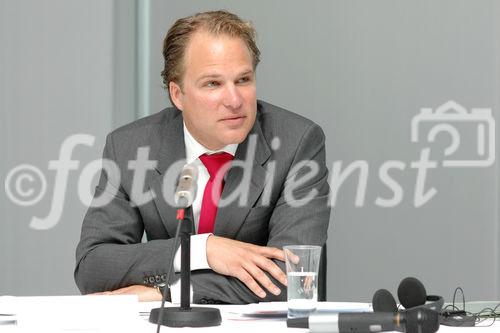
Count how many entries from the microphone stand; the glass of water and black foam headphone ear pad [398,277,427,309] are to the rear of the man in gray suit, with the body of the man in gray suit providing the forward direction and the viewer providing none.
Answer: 0

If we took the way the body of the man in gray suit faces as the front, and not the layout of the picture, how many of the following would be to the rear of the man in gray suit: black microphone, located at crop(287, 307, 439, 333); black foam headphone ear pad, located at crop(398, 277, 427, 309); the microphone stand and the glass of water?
0

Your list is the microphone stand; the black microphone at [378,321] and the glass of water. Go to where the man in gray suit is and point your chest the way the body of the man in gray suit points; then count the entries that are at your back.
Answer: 0

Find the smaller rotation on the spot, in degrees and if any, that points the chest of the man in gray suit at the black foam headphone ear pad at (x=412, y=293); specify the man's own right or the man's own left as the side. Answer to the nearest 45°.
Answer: approximately 45° to the man's own left

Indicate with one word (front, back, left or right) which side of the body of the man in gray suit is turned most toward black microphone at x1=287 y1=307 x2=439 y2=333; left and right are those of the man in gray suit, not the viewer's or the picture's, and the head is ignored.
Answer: front

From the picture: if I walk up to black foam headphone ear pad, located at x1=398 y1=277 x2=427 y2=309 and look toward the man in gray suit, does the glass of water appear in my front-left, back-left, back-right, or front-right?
front-left

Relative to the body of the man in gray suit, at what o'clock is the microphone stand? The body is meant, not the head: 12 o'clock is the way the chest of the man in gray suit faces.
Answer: The microphone stand is roughly at 12 o'clock from the man in gray suit.

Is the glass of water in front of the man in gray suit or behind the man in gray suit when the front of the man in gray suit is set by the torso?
in front

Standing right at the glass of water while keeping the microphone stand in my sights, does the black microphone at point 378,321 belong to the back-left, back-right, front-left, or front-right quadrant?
back-left

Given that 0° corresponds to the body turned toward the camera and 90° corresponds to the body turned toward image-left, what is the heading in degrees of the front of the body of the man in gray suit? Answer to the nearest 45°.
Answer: approximately 0°

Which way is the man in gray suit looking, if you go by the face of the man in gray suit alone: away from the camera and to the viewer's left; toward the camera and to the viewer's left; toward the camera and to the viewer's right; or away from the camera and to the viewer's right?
toward the camera and to the viewer's right
